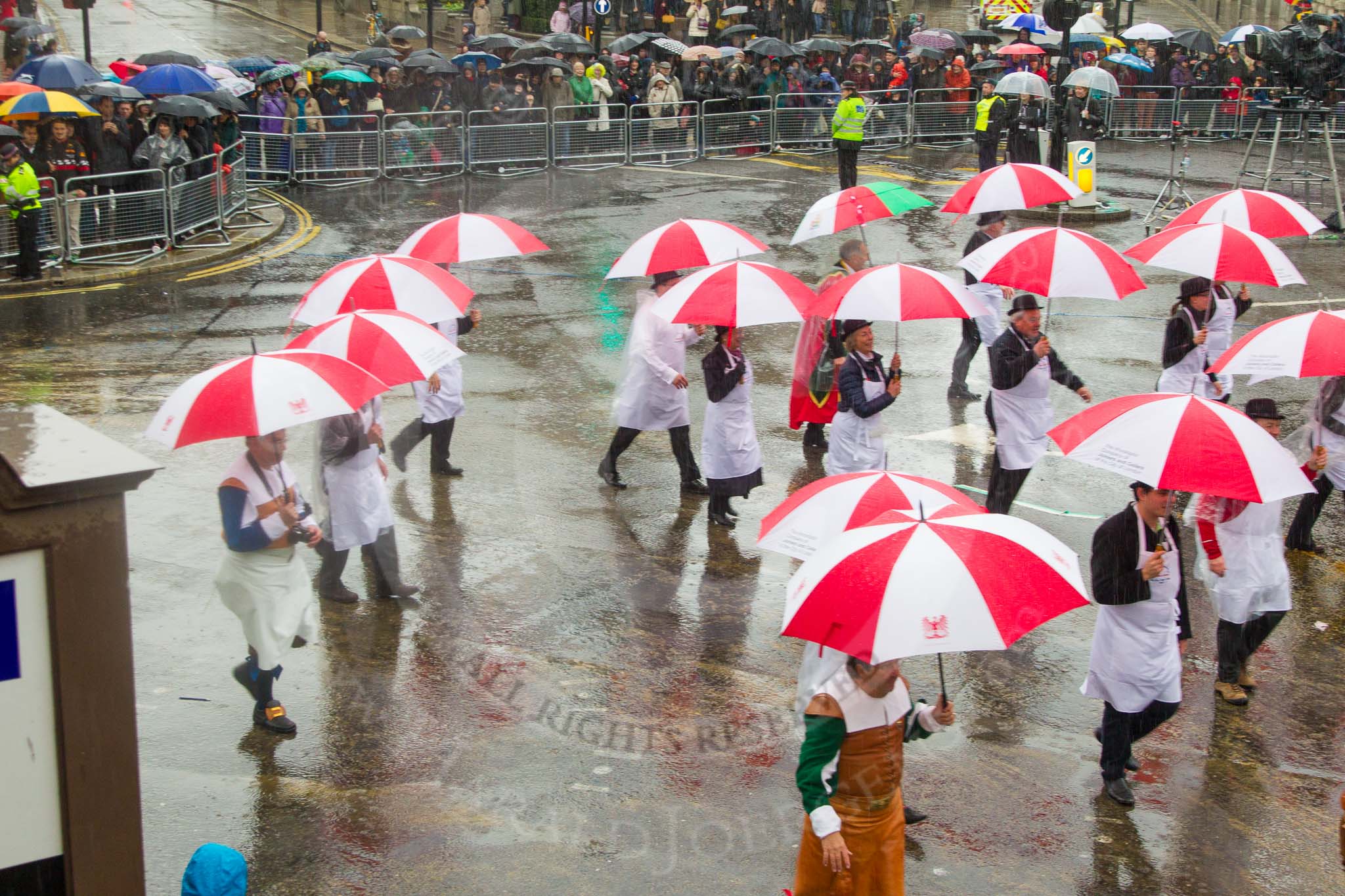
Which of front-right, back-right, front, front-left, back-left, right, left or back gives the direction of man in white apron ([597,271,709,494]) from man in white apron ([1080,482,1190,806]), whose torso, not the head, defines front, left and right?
back

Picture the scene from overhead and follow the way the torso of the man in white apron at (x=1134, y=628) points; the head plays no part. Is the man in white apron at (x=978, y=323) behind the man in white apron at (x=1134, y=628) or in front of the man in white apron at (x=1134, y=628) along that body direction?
behind

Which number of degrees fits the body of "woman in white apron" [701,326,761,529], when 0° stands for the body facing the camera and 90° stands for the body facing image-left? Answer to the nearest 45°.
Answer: approximately 315°

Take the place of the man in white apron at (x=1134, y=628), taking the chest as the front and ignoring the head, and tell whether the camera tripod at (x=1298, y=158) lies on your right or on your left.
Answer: on your left

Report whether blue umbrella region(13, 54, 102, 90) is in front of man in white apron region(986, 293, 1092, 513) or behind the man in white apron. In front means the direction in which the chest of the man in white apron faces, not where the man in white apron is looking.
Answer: behind

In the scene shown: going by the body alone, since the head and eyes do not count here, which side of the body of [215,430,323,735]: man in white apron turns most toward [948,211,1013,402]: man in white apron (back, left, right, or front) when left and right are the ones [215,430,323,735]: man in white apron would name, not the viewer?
left

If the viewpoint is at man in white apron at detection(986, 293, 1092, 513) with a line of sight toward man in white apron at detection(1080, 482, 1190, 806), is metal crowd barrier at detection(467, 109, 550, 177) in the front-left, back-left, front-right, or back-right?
back-right

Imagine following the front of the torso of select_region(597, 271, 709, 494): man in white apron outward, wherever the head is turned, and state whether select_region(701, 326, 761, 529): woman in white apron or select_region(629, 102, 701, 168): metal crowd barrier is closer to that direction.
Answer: the woman in white apron
